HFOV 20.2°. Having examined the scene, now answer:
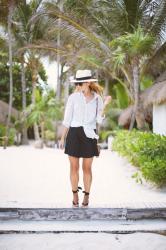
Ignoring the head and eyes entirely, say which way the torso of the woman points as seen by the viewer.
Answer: toward the camera

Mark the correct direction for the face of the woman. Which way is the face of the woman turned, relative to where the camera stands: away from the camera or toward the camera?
toward the camera

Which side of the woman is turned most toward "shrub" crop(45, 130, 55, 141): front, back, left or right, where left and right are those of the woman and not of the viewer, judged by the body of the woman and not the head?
back

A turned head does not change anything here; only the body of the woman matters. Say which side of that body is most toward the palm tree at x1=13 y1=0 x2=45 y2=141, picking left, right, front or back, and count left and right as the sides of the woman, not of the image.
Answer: back

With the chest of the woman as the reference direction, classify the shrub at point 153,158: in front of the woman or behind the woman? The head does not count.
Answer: behind

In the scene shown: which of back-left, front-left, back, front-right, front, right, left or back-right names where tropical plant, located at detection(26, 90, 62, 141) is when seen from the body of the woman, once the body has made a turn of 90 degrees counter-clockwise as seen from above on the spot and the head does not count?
left

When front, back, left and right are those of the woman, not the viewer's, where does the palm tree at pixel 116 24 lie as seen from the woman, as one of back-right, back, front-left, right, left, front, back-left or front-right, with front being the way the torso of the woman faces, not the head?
back

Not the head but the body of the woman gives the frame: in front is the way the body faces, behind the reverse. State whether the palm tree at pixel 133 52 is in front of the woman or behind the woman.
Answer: behind
